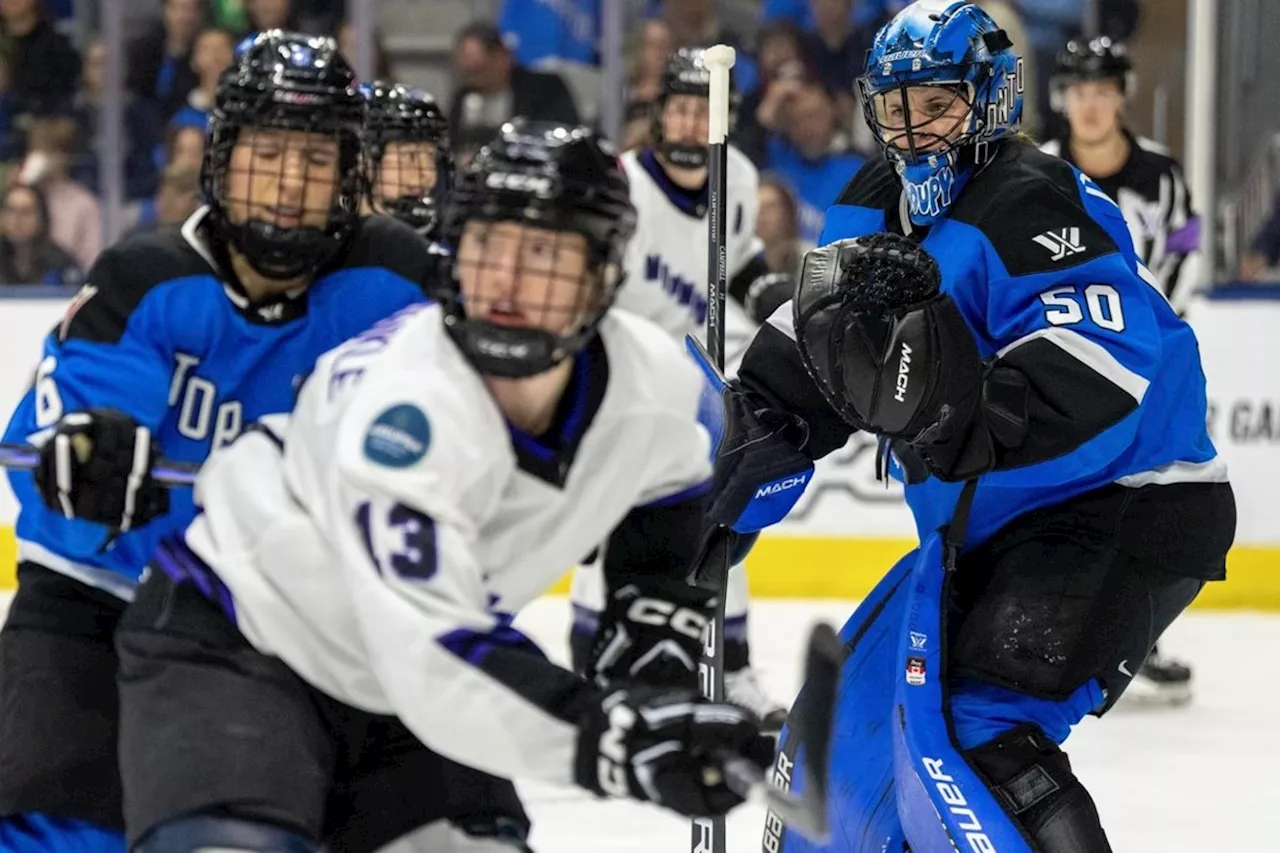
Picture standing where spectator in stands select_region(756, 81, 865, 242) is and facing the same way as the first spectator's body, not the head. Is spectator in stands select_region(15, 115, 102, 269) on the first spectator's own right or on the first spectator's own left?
on the first spectator's own right

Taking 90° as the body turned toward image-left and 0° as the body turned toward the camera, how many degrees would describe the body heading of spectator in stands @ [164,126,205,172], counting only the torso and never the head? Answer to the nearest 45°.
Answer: approximately 0°

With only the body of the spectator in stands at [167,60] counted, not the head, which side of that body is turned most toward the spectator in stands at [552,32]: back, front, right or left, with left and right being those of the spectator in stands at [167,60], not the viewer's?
left

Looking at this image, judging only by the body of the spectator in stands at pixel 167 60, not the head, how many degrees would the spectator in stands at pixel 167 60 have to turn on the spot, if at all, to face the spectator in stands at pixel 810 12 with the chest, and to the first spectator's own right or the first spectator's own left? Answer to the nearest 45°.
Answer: approximately 90° to the first spectator's own left

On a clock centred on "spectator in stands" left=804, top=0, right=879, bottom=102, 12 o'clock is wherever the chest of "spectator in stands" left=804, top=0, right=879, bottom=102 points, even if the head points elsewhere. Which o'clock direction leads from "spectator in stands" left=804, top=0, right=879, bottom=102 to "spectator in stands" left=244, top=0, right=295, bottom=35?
"spectator in stands" left=244, top=0, right=295, bottom=35 is roughly at 3 o'clock from "spectator in stands" left=804, top=0, right=879, bottom=102.
